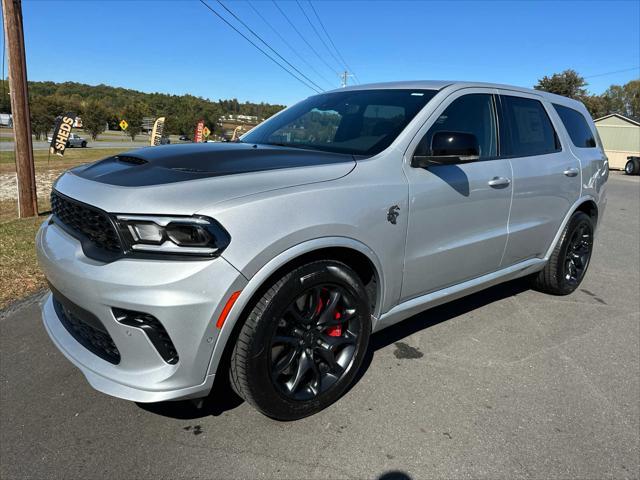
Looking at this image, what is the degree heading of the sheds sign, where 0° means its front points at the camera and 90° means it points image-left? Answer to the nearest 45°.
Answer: approximately 0°

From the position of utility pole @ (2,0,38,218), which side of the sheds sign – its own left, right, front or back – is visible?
front

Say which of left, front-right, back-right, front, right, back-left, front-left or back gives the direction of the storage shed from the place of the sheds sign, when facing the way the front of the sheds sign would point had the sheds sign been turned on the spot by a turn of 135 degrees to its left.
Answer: front-right

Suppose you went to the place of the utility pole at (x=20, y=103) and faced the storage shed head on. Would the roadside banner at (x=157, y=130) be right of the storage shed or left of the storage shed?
left

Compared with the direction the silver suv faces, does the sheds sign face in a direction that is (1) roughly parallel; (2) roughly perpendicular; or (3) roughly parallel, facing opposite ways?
roughly perpendicular

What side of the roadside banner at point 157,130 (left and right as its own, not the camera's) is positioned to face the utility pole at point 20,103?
front

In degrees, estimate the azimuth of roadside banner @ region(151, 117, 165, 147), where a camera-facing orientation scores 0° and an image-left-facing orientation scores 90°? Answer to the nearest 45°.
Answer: approximately 0°

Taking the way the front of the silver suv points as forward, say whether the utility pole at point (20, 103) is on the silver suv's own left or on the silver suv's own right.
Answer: on the silver suv's own right

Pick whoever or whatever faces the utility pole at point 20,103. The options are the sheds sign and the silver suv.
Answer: the sheds sign

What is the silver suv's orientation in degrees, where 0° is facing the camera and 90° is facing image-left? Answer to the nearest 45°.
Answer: approximately 45°

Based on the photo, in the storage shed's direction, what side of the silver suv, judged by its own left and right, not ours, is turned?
back

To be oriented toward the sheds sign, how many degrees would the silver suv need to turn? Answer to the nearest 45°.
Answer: approximately 90° to its right
